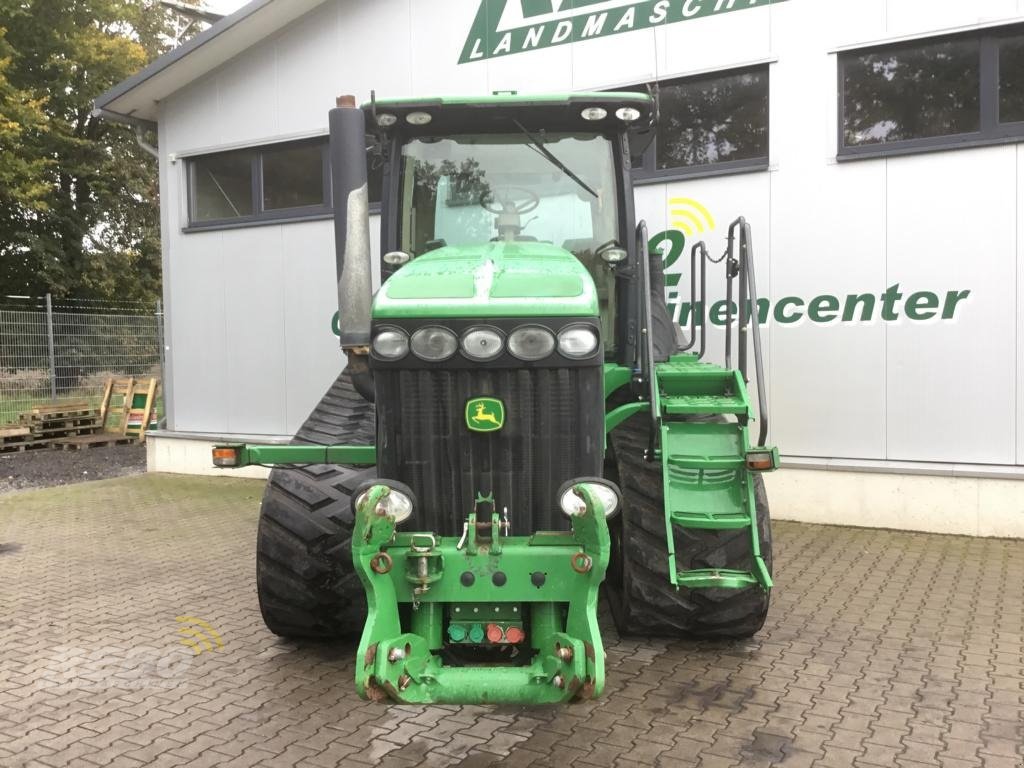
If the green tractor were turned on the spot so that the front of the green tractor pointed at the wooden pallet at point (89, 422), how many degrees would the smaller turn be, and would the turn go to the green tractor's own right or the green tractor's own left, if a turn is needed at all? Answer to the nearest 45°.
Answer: approximately 135° to the green tractor's own right

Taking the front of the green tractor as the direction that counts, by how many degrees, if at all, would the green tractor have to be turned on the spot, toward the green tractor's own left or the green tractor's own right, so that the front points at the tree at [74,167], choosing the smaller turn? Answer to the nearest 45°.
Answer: approximately 135° to the green tractor's own right

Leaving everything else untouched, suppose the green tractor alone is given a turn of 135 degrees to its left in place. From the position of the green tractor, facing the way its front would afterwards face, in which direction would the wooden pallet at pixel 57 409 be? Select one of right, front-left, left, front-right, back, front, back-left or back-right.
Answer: left

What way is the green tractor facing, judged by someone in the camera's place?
facing the viewer

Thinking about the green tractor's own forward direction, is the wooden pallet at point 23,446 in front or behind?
behind

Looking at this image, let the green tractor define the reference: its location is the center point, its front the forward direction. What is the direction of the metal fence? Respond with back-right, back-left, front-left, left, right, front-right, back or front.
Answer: back-right
